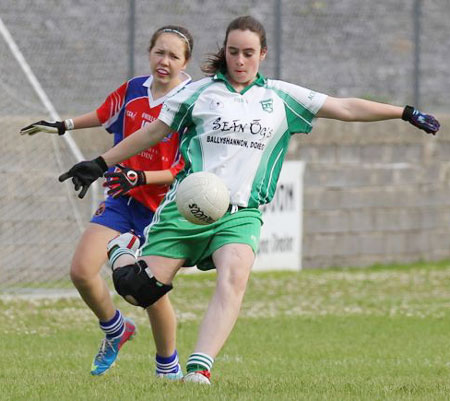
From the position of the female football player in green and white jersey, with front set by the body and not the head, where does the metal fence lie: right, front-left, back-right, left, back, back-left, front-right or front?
back

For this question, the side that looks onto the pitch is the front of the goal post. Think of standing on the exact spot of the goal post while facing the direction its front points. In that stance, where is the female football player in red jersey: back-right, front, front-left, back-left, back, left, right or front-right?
left

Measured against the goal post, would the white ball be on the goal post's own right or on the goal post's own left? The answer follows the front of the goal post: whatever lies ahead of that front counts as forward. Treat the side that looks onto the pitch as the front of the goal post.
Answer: on the goal post's own left

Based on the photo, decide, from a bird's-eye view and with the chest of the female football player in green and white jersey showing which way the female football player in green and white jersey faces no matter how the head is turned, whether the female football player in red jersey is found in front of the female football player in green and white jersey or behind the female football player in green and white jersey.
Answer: behind

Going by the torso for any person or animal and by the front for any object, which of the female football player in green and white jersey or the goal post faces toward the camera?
the female football player in green and white jersey

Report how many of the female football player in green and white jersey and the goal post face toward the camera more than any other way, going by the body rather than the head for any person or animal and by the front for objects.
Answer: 1

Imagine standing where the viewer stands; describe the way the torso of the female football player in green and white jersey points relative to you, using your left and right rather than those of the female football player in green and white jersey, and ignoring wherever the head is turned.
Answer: facing the viewer

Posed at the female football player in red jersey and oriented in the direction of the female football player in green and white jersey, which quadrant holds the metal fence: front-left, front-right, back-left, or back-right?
back-left

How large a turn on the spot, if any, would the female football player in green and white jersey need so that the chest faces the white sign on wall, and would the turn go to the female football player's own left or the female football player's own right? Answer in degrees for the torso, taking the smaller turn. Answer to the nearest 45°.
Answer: approximately 180°
